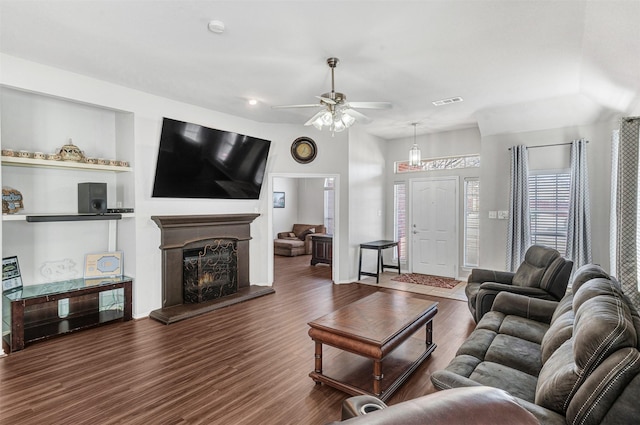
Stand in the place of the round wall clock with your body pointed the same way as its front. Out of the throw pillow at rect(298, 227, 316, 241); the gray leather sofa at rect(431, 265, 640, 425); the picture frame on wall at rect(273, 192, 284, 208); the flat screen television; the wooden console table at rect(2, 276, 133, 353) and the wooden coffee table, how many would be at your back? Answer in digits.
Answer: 2

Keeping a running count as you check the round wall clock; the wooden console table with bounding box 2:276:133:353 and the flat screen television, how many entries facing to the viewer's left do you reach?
0

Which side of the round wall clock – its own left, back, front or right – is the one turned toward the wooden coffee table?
front

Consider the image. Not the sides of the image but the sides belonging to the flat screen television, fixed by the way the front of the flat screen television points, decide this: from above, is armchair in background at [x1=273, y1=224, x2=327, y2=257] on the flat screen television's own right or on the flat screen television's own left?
on the flat screen television's own left

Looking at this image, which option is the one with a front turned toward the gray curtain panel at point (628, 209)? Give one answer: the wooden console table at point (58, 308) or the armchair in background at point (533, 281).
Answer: the wooden console table

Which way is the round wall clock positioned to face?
toward the camera

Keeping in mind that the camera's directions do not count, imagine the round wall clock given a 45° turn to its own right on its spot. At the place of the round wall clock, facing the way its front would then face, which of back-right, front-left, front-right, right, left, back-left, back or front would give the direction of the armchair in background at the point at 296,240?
back-right

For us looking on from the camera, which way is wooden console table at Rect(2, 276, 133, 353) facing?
facing the viewer and to the right of the viewer

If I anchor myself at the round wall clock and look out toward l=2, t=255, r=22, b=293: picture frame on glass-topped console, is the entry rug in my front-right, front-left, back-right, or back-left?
back-left

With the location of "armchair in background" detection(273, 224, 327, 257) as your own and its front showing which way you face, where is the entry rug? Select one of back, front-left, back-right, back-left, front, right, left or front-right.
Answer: left

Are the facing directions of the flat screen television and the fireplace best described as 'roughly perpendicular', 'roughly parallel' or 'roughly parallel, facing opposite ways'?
roughly parallel

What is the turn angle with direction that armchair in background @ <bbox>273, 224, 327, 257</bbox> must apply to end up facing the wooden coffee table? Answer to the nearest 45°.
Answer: approximately 45° to its left

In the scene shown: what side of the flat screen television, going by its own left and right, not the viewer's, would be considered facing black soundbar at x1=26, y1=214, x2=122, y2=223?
right

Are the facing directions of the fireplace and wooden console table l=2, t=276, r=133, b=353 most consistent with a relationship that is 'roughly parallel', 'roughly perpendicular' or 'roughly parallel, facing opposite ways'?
roughly parallel

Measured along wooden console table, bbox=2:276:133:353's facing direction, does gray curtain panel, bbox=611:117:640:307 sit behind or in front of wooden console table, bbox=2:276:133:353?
in front

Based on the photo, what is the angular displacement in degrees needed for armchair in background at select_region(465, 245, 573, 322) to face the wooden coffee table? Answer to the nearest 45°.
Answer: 0° — it already faces it

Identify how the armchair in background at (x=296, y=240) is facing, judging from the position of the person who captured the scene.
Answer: facing the viewer and to the left of the viewer

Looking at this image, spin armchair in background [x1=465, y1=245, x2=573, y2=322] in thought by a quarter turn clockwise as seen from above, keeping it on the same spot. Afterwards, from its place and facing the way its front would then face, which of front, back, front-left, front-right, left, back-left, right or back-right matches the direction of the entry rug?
front

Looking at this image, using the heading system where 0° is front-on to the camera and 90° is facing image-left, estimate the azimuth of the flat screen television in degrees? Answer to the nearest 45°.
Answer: approximately 315°

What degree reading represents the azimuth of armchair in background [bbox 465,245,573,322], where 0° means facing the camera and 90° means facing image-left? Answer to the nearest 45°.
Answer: approximately 45°
